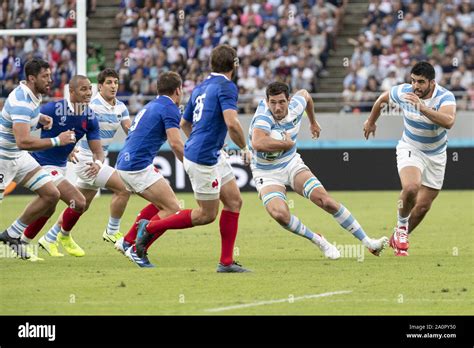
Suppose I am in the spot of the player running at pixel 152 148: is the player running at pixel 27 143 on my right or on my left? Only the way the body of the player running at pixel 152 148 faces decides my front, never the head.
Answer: on my left

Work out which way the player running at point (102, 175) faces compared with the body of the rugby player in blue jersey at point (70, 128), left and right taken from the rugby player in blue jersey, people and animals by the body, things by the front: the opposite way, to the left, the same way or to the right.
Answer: the same way

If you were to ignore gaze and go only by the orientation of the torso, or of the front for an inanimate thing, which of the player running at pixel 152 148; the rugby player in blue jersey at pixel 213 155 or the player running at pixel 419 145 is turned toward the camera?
the player running at pixel 419 145

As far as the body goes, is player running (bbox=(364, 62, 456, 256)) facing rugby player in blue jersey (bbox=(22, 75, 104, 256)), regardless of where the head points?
no

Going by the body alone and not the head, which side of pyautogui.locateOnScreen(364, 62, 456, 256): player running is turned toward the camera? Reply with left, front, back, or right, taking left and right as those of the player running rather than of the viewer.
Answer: front

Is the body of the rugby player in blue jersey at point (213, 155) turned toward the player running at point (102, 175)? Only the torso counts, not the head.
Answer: no

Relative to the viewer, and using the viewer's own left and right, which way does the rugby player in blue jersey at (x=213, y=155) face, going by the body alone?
facing away from the viewer and to the right of the viewer

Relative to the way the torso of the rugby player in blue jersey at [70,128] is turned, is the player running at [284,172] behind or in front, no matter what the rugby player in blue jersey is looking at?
in front

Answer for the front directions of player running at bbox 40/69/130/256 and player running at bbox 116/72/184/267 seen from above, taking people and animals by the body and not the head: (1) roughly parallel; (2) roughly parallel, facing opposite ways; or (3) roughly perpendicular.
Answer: roughly perpendicular

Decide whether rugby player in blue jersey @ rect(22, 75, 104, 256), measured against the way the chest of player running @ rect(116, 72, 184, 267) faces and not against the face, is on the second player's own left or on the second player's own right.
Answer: on the second player's own left

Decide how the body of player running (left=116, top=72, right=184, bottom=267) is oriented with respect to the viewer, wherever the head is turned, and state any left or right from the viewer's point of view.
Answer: facing away from the viewer and to the right of the viewer

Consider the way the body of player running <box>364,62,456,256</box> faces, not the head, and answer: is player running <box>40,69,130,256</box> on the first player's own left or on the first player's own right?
on the first player's own right

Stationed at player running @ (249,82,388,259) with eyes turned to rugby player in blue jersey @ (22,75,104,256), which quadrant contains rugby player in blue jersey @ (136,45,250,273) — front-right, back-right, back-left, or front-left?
front-left
